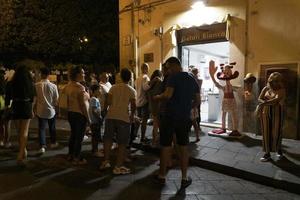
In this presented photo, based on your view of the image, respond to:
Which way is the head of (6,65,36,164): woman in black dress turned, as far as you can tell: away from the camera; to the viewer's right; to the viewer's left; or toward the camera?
away from the camera

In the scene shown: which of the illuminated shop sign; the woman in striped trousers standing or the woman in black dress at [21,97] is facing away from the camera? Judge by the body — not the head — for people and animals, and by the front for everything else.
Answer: the woman in black dress

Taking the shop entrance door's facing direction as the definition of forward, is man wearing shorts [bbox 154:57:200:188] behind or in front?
in front

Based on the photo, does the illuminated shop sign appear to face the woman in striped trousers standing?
no

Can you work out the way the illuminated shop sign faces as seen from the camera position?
facing the viewer and to the left of the viewer

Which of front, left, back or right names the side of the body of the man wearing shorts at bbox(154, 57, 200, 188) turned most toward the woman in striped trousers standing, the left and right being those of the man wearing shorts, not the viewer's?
right

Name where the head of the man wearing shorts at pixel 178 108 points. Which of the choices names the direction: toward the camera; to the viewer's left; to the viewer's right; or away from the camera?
away from the camera

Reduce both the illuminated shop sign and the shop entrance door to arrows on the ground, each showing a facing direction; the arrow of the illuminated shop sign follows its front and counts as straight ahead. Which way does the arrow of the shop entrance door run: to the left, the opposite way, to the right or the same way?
the same way

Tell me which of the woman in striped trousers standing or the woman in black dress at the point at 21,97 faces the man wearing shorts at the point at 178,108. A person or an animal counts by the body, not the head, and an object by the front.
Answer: the woman in striped trousers standing

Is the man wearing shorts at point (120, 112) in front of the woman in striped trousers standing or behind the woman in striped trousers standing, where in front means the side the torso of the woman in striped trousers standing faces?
in front

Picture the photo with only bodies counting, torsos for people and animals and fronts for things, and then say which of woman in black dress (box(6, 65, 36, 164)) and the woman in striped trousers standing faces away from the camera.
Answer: the woman in black dress

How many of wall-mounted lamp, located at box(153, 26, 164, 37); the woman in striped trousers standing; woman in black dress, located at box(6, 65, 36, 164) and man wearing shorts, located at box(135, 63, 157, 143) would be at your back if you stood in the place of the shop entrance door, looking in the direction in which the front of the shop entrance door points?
0
